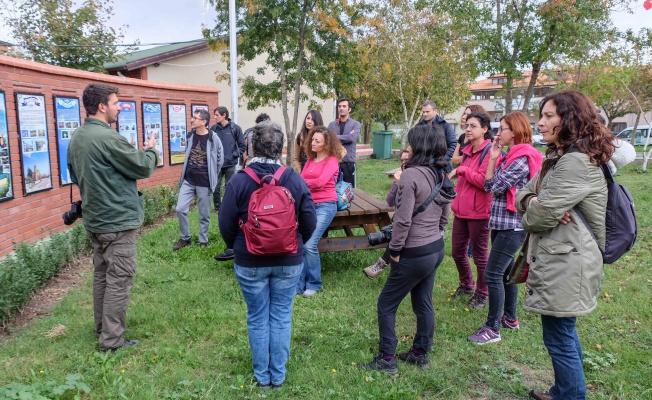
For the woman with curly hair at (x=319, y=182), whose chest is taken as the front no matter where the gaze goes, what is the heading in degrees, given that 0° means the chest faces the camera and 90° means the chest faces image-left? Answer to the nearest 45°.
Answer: approximately 45°

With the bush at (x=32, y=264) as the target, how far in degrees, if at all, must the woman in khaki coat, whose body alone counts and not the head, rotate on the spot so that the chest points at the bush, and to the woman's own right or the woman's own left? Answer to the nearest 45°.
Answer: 0° — they already face it

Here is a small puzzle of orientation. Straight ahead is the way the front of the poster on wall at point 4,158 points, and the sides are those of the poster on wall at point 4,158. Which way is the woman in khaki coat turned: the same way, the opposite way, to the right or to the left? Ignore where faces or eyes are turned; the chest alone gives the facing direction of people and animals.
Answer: the opposite way

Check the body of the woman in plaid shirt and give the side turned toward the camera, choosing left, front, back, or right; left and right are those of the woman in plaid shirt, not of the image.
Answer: left

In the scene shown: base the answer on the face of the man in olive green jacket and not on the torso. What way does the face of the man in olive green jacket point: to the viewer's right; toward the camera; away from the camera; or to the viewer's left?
to the viewer's right

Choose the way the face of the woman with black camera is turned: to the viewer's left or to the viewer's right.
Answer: to the viewer's left

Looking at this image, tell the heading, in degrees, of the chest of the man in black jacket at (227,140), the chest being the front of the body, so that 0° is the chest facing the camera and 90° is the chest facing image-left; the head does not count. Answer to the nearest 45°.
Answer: approximately 45°

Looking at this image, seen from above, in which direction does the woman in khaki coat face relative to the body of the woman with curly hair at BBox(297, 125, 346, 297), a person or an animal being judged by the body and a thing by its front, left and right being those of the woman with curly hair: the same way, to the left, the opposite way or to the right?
to the right

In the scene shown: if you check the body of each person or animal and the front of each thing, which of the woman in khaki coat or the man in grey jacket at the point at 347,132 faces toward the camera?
the man in grey jacket

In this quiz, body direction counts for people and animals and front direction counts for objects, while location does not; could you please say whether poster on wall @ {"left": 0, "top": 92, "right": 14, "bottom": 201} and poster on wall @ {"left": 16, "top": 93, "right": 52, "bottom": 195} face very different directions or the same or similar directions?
same or similar directions

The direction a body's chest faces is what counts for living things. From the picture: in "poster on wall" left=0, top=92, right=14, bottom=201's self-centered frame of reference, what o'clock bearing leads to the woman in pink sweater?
The woman in pink sweater is roughly at 12 o'clock from the poster on wall.

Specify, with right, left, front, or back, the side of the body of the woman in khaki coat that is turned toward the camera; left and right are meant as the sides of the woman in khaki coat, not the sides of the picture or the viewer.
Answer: left

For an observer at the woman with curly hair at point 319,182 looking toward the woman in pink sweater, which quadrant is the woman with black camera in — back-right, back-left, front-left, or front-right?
front-right

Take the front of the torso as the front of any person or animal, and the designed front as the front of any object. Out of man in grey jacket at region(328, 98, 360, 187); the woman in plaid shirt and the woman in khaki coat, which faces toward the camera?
the man in grey jacket

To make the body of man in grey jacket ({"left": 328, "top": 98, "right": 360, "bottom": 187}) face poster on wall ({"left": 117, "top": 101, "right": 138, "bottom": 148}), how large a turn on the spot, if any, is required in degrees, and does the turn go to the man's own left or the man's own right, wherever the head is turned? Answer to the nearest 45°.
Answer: approximately 90° to the man's own right

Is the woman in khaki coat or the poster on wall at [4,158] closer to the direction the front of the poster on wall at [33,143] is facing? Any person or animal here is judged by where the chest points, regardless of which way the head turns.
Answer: the woman in khaki coat

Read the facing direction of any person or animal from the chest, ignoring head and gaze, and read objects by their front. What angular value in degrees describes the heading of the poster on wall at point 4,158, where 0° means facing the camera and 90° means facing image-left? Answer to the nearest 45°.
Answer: approximately 315°

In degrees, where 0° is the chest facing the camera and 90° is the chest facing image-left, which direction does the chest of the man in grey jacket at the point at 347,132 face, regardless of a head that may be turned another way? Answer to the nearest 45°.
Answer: approximately 0°
